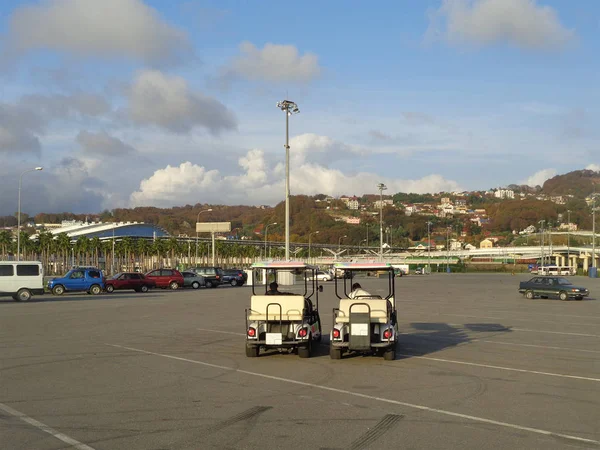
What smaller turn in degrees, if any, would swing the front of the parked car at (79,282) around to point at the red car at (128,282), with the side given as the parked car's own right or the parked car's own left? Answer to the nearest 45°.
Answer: approximately 135° to the parked car's own right

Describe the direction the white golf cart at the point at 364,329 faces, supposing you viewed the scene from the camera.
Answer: facing away from the viewer

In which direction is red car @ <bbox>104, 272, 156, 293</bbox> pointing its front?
to the viewer's left

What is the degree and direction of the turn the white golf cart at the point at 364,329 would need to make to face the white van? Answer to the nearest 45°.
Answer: approximately 45° to its left

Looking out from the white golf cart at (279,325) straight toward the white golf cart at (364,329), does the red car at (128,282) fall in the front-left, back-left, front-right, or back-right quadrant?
back-left

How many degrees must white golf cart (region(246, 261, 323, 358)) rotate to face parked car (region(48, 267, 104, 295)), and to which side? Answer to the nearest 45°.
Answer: approximately 45° to its left

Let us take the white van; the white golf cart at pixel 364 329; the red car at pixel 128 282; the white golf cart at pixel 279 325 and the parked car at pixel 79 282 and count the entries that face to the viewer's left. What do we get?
3

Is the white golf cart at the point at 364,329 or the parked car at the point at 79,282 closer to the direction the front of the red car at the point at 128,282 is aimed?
the parked car

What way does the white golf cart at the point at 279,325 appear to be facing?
away from the camera

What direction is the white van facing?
to the viewer's left

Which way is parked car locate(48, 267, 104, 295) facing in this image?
to the viewer's left

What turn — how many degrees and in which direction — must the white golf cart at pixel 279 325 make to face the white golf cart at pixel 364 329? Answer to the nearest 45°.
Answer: approximately 90° to its right

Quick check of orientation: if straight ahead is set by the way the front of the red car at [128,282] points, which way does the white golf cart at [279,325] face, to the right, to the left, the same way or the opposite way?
to the right

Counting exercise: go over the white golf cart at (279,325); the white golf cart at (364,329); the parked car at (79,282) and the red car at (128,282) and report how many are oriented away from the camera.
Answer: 2

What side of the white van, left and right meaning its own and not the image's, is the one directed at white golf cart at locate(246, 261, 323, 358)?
left

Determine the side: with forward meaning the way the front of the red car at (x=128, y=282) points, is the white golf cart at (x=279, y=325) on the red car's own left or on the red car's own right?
on the red car's own left

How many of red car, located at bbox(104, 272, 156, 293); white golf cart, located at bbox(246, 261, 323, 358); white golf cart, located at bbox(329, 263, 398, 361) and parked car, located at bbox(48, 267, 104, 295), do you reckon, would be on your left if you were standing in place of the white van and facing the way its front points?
2

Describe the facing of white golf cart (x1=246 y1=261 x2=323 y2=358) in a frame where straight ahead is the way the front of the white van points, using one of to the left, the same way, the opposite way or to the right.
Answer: to the right
